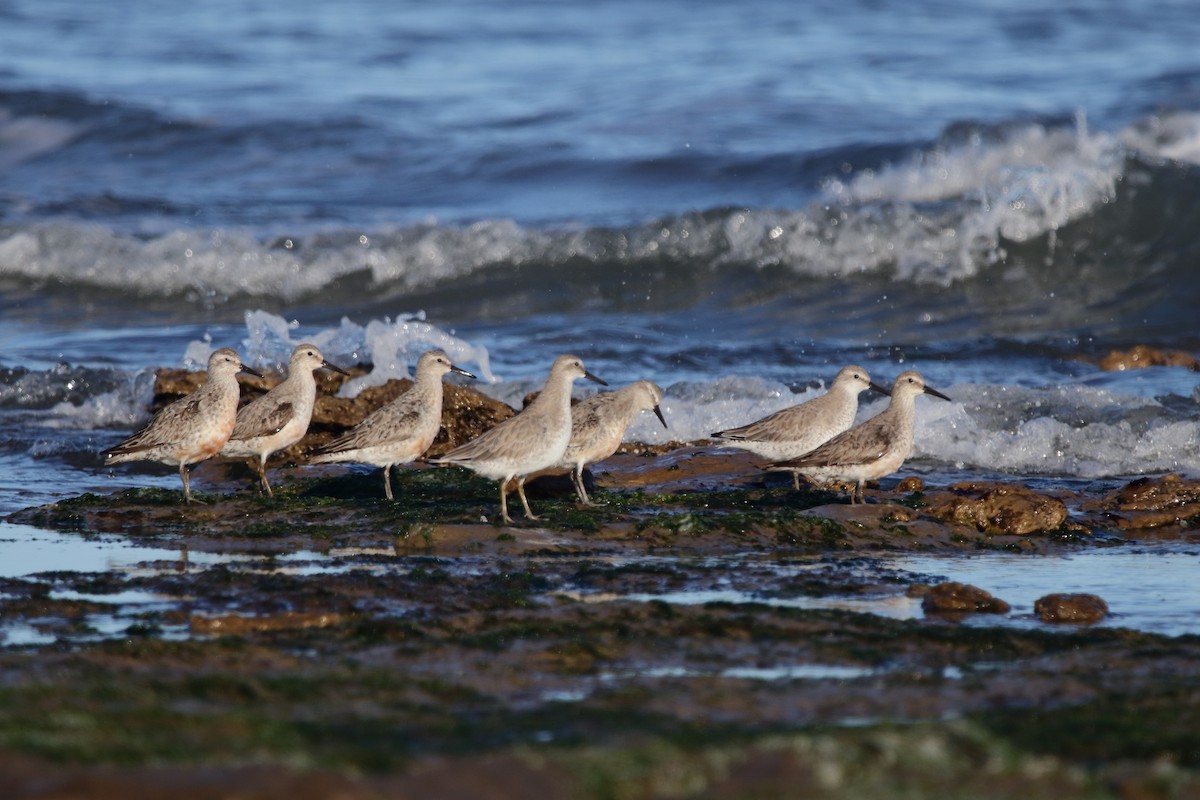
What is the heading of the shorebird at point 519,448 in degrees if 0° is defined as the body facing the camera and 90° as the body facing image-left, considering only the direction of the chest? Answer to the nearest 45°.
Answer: approximately 270°

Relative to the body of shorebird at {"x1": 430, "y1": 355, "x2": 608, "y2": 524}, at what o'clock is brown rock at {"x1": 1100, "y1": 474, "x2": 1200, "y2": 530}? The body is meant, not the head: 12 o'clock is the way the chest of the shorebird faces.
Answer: The brown rock is roughly at 12 o'clock from the shorebird.

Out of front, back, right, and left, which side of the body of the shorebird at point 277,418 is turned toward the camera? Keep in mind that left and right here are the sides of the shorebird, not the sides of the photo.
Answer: right

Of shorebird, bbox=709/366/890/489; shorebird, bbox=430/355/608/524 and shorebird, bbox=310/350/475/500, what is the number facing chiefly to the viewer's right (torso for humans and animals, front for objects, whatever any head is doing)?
3

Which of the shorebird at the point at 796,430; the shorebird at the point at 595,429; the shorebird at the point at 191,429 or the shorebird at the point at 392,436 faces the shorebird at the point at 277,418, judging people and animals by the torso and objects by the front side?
the shorebird at the point at 191,429

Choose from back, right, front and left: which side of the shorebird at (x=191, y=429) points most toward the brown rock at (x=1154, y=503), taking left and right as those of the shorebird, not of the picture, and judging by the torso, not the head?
front

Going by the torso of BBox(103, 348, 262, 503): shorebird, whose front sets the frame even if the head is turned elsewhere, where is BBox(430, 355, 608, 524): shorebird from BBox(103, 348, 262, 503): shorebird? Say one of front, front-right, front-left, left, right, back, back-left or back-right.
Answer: front-right

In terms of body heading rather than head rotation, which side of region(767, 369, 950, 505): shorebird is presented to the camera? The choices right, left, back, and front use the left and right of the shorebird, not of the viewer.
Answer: right

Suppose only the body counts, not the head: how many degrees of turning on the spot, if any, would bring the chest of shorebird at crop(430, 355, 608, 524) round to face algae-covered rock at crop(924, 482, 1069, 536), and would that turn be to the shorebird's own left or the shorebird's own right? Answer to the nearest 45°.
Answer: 0° — it already faces it

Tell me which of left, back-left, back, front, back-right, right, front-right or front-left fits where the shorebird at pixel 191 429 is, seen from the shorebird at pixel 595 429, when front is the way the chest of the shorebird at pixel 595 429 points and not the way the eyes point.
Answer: back

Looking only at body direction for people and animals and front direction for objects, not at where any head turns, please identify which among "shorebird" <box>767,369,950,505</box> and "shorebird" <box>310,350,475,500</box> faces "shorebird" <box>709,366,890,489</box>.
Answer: "shorebird" <box>310,350,475,500</box>

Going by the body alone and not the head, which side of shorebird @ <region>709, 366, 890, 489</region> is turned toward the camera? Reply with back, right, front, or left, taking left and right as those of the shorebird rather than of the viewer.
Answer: right

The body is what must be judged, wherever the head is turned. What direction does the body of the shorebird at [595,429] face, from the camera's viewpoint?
to the viewer's right

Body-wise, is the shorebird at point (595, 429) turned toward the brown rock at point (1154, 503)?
yes
